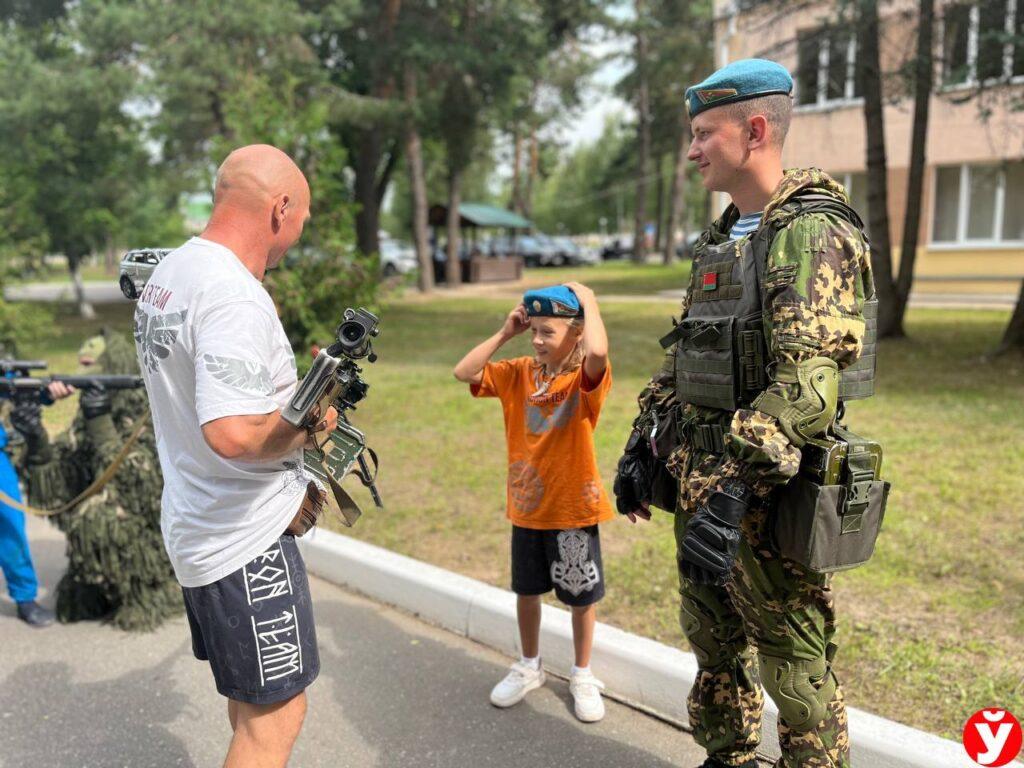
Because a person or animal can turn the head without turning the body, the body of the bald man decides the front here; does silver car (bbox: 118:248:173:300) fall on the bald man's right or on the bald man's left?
on the bald man's left

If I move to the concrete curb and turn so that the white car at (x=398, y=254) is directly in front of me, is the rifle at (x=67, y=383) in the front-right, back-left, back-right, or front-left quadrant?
front-left

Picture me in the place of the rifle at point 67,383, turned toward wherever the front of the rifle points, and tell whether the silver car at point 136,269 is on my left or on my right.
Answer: on my right

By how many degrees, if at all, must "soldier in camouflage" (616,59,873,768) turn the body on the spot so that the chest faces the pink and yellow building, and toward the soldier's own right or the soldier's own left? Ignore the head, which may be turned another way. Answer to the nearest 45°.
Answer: approximately 135° to the soldier's own right

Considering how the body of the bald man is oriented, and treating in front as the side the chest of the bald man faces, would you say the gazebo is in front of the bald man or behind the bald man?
in front

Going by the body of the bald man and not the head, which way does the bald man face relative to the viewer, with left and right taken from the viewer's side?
facing away from the viewer and to the right of the viewer

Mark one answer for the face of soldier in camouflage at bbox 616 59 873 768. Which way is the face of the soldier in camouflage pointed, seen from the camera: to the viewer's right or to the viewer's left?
to the viewer's left

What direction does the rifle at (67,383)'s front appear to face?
to the viewer's right

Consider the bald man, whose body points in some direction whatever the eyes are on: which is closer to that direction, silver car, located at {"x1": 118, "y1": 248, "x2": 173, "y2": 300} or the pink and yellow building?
the pink and yellow building

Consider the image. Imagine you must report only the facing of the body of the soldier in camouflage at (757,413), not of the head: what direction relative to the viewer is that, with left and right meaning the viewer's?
facing the viewer and to the left of the viewer

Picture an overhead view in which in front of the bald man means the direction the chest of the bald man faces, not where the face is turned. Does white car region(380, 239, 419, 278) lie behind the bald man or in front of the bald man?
in front

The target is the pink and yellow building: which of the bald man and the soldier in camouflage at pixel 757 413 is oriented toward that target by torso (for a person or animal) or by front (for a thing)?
the bald man
